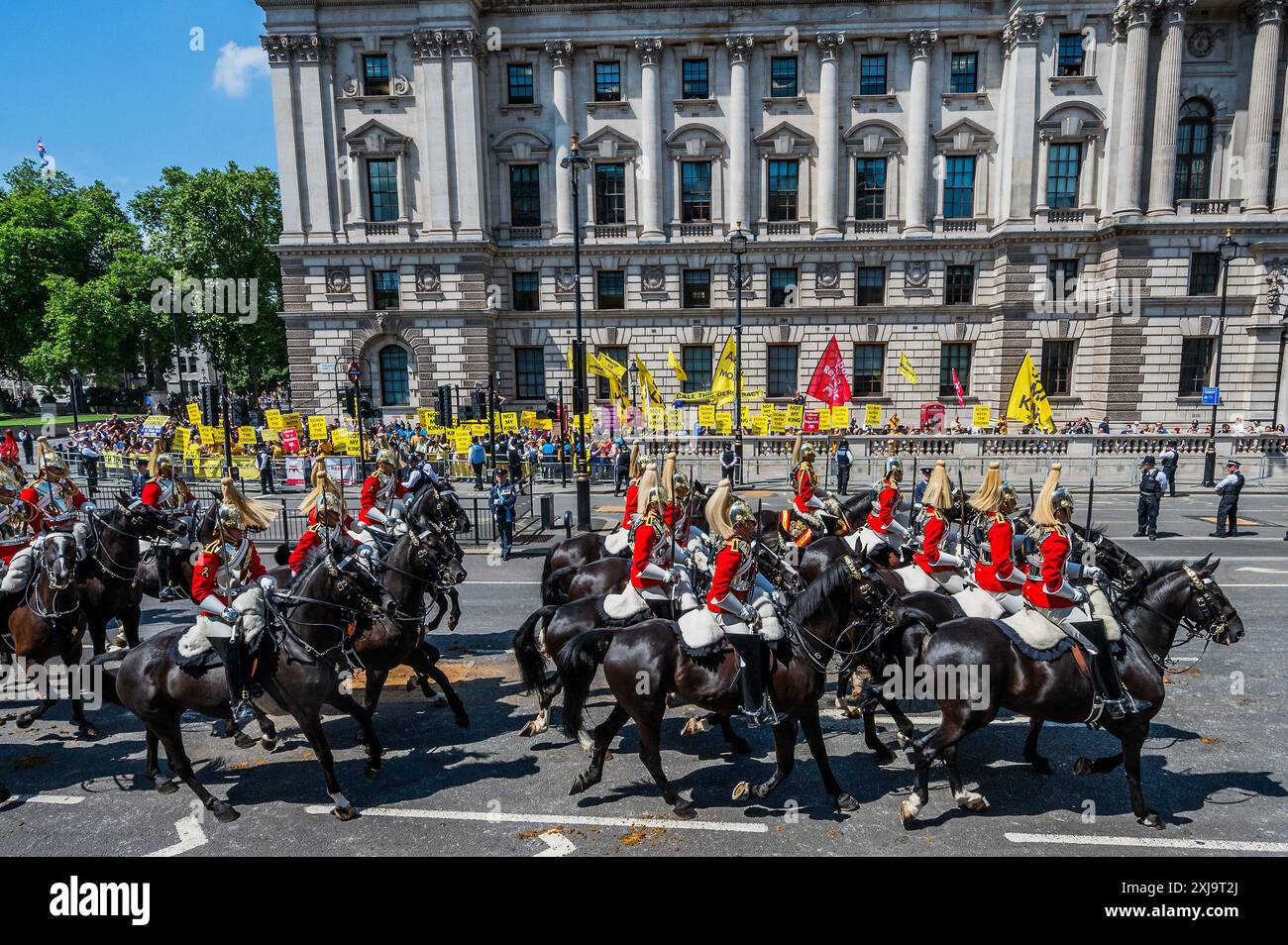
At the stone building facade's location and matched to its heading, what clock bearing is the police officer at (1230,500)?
The police officer is roughly at 11 o'clock from the stone building facade.

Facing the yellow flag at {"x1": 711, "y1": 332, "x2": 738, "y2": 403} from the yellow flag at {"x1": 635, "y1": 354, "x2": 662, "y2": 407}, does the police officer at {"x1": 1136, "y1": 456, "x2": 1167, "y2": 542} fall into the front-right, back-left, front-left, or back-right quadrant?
front-right

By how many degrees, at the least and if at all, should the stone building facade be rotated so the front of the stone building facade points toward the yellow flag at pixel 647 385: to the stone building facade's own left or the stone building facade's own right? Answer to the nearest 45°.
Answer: approximately 45° to the stone building facade's own right

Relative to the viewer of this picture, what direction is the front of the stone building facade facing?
facing the viewer

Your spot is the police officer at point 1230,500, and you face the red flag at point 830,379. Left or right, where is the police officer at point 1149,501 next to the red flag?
left
